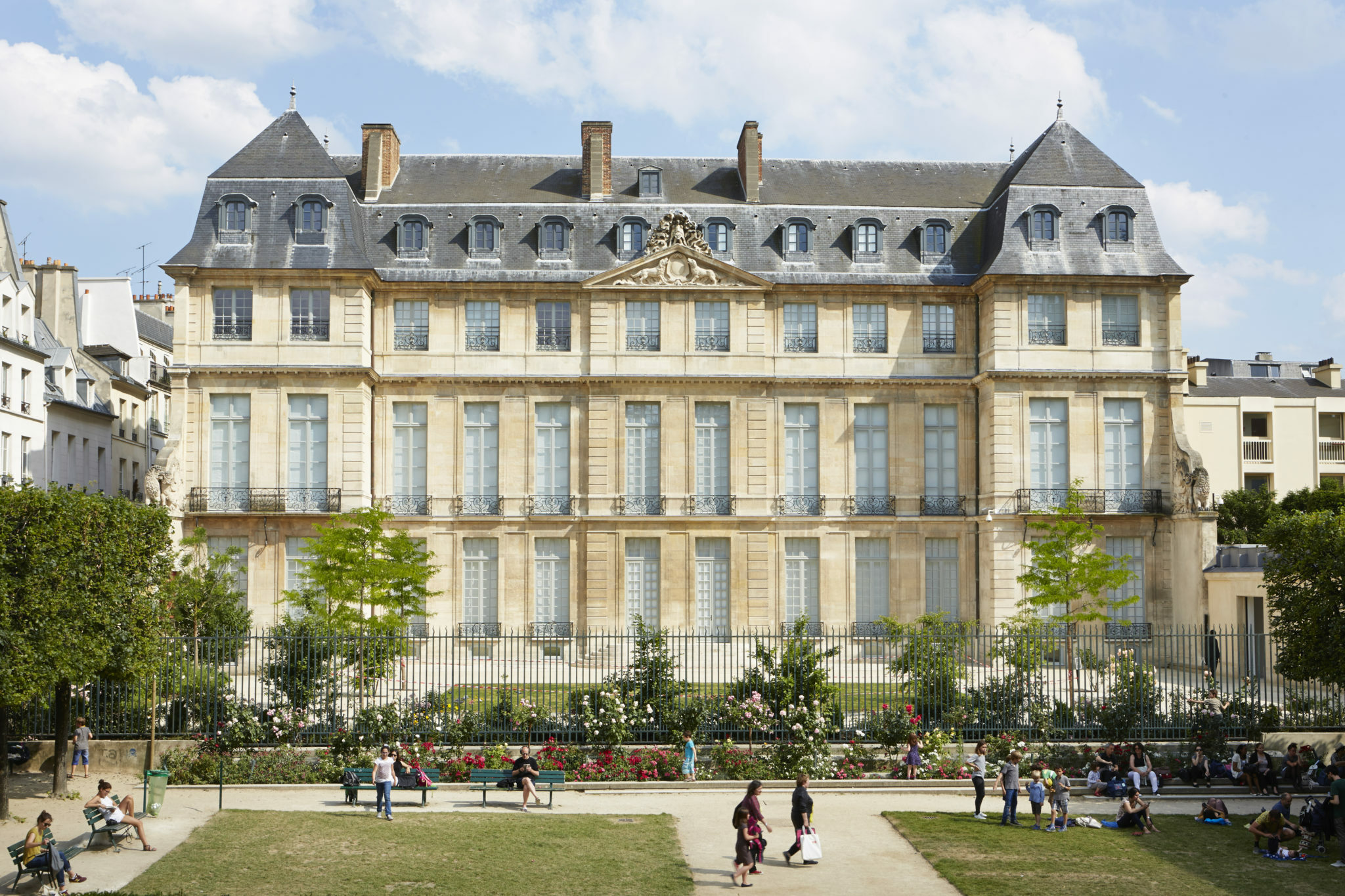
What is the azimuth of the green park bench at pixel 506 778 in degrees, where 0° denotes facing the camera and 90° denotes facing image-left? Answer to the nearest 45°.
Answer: approximately 0°

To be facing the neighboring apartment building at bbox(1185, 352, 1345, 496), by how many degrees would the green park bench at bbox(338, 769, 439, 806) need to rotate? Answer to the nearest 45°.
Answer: approximately 135° to its left

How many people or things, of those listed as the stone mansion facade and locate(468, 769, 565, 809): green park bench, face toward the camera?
2

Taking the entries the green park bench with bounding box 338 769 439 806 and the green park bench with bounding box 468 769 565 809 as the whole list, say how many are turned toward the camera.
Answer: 2

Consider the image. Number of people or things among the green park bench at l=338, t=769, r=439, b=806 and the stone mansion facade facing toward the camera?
2

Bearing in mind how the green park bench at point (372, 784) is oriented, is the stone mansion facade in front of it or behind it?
behind
